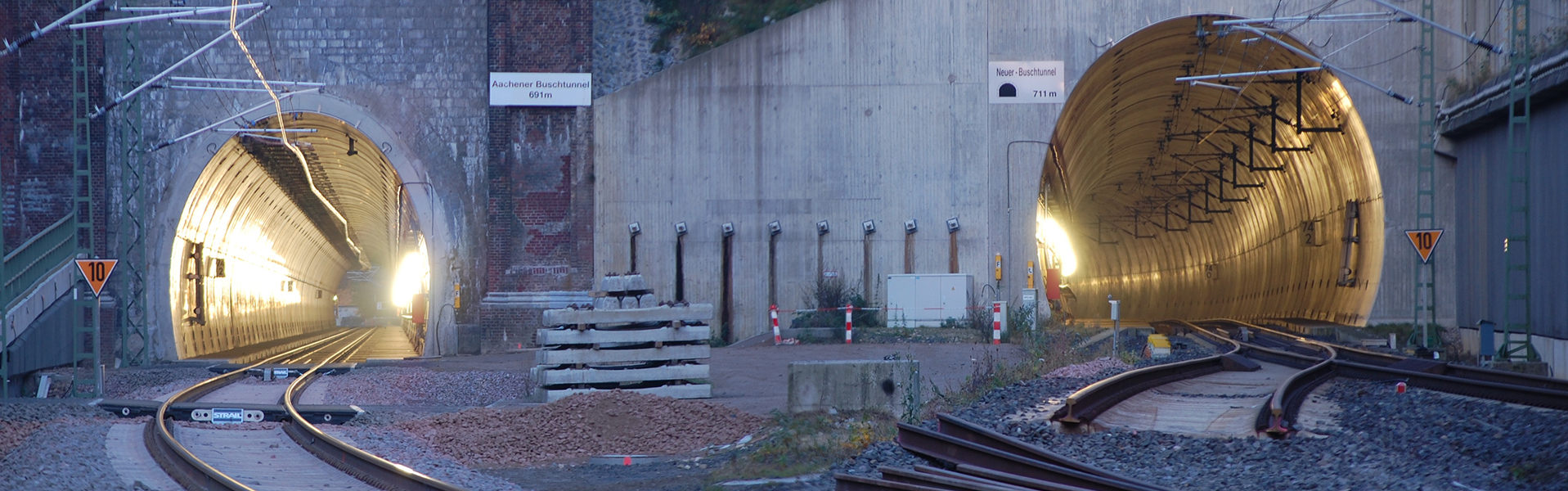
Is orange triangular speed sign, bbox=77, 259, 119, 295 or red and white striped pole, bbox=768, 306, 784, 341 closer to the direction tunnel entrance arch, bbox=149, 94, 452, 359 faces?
the orange triangular speed sign

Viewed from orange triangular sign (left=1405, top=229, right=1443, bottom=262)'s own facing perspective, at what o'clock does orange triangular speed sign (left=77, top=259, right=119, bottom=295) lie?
orange triangular speed sign (left=77, top=259, right=119, bottom=295) is roughly at 2 o'clock from orange triangular sign (left=1405, top=229, right=1443, bottom=262).

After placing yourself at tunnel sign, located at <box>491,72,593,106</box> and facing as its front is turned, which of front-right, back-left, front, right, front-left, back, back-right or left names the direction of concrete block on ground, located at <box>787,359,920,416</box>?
front

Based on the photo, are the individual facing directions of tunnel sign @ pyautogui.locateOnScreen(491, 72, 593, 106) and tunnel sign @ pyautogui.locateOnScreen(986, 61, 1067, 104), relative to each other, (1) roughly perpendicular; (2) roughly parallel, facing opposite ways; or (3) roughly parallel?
roughly parallel

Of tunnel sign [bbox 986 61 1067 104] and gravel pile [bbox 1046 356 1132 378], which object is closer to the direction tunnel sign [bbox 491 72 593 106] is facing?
the gravel pile

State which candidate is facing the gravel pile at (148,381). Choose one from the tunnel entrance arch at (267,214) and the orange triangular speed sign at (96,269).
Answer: the tunnel entrance arch

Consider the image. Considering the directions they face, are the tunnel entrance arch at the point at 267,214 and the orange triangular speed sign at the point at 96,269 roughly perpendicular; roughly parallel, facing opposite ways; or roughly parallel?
roughly parallel

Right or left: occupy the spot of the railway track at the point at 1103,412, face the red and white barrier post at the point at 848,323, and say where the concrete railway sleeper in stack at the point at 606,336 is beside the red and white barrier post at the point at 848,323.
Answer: left

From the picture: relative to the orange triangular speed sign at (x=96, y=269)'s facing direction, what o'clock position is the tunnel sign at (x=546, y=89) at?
the tunnel sign at (x=546, y=89) is roughly at 8 o'clock from the orange triangular speed sign at (x=96, y=269).

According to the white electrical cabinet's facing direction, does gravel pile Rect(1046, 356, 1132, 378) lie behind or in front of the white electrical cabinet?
in front

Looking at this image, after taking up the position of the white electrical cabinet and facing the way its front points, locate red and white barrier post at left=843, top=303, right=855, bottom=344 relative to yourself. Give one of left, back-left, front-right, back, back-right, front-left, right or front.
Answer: front-right

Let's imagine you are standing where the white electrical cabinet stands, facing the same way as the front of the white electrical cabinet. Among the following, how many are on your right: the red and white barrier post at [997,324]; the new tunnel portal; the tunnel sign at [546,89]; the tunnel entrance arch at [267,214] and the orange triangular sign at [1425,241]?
2

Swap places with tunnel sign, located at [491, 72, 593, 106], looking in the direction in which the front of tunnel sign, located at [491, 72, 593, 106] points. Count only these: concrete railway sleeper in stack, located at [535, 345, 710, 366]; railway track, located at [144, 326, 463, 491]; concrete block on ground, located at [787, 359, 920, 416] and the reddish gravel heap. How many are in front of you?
4

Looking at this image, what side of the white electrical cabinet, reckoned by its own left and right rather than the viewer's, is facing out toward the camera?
front

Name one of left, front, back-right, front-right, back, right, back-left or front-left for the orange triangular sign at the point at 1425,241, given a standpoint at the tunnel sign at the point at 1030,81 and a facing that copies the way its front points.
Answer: front-left

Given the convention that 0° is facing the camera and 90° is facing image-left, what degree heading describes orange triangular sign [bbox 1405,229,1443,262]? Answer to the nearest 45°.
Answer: approximately 0°

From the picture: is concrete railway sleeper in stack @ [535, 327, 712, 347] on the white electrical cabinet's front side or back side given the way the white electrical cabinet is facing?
on the front side

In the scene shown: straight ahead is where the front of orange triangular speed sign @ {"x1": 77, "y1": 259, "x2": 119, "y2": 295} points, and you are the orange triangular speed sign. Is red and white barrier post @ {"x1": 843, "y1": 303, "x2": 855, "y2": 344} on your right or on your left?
on your left

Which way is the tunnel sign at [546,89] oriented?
toward the camera

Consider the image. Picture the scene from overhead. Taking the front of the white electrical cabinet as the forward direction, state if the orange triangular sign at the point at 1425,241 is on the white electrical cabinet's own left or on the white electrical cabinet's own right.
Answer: on the white electrical cabinet's own left

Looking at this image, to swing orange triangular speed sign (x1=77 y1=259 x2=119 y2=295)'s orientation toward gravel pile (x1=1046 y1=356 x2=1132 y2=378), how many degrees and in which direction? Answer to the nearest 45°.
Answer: approximately 45° to its left
